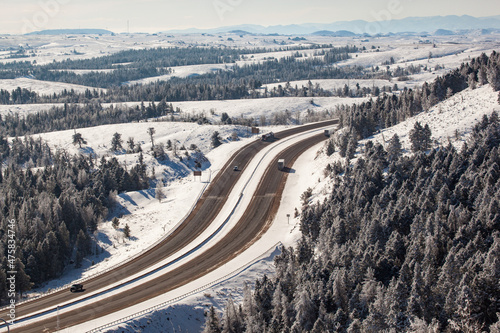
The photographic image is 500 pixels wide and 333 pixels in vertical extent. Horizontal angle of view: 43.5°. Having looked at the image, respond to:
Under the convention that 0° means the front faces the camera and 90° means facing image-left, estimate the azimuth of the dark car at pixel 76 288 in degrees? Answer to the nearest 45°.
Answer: approximately 45°

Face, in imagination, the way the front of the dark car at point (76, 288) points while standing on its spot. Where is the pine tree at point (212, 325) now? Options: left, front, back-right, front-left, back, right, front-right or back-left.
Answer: left
